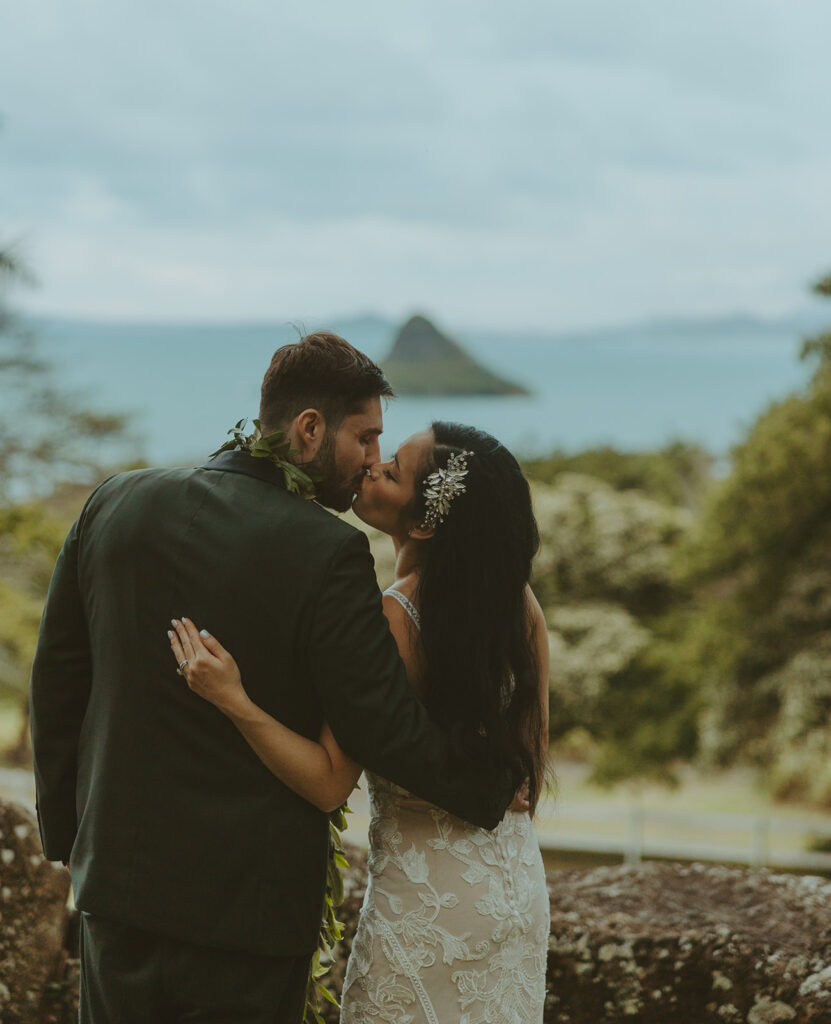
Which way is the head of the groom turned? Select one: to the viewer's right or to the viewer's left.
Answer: to the viewer's right

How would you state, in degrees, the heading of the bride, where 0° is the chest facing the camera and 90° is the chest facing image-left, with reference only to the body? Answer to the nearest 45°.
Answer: approximately 135°

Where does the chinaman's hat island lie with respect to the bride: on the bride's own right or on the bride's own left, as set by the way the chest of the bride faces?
on the bride's own right

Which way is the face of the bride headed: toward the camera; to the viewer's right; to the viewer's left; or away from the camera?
to the viewer's left

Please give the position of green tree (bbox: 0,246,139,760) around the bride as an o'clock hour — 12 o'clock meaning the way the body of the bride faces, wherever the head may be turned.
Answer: The green tree is roughly at 1 o'clock from the bride.

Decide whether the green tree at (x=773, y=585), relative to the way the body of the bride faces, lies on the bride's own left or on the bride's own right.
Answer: on the bride's own right
